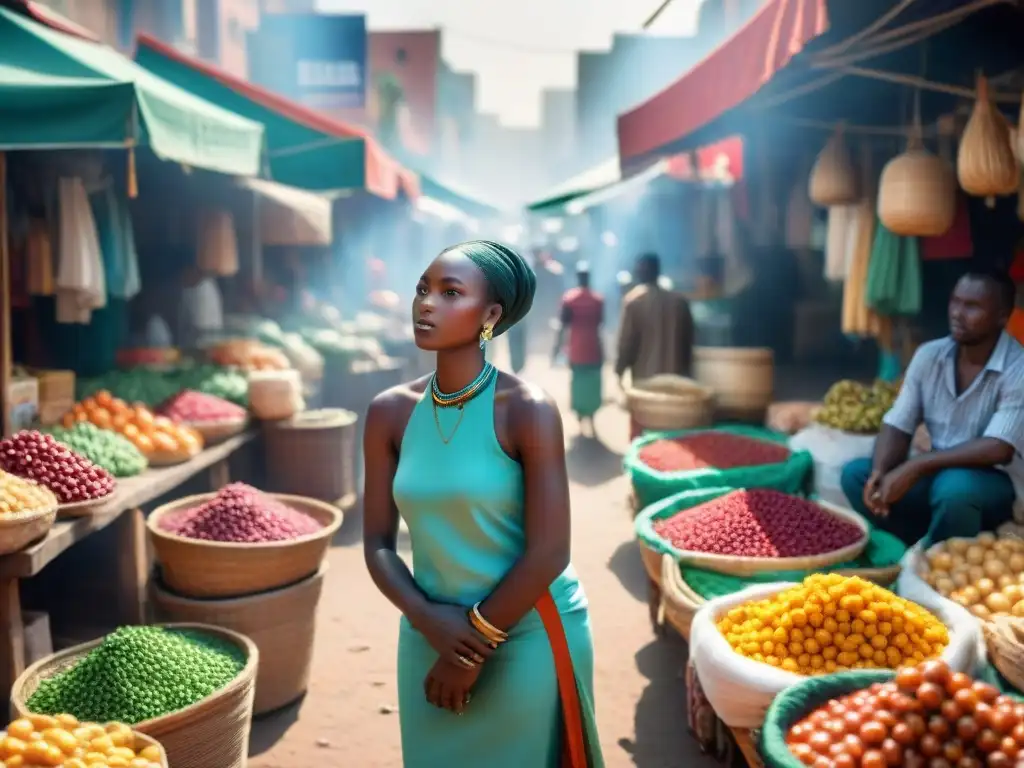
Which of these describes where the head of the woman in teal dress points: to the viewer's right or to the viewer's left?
to the viewer's left

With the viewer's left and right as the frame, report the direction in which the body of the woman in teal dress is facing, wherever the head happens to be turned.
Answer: facing the viewer and to the left of the viewer

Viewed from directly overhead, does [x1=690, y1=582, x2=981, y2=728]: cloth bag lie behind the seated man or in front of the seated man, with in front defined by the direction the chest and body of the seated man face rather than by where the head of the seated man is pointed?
in front

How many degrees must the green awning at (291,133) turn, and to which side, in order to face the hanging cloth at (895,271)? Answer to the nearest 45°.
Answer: approximately 45° to its right

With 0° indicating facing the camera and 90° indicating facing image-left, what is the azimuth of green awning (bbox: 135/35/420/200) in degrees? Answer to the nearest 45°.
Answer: approximately 270°

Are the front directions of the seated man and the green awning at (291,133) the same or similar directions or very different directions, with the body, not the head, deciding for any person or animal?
very different directions

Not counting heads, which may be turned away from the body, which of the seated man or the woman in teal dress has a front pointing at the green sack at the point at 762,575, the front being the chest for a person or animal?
the seated man

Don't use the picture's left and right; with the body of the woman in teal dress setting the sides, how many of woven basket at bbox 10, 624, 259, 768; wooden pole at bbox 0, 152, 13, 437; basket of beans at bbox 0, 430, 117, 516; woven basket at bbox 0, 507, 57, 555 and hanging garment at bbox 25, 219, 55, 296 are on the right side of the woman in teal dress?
5

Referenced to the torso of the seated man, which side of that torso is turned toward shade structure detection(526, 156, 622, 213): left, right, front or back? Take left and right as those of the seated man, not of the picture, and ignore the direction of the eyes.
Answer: right

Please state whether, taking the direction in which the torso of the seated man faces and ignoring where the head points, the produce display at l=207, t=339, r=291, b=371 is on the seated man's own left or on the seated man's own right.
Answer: on the seated man's own right

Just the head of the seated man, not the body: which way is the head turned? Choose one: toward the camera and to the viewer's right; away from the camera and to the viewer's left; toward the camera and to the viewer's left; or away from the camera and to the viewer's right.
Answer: toward the camera and to the viewer's left
